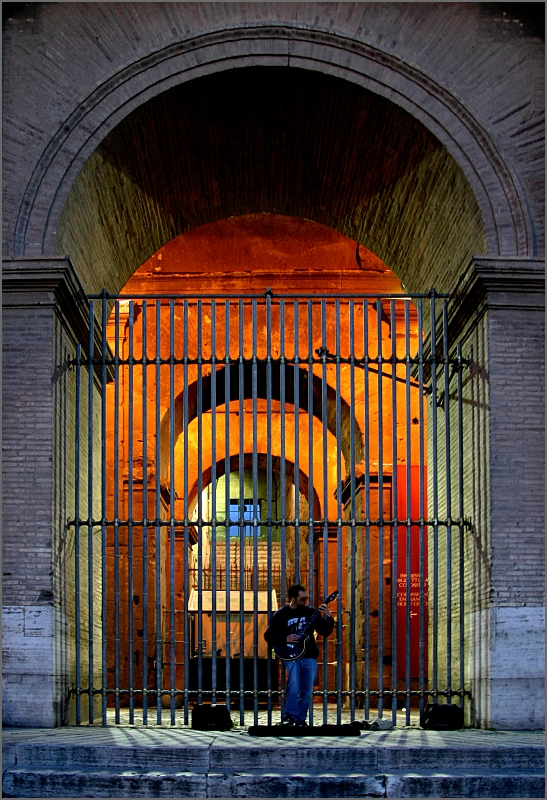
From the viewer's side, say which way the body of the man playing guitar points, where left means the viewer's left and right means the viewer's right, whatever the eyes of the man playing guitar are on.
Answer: facing the viewer

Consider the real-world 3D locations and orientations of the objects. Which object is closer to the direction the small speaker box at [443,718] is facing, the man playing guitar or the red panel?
the man playing guitar

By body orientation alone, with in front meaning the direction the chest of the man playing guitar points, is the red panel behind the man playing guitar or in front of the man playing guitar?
behind

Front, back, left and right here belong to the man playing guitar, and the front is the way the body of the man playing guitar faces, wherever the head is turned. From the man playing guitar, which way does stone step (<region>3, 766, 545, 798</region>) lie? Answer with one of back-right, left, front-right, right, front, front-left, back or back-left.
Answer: front

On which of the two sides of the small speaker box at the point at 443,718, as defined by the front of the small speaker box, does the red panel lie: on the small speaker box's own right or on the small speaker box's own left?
on the small speaker box's own right

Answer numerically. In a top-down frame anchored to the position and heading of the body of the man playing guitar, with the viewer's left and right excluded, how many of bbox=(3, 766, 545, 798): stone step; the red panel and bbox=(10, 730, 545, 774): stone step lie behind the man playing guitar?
1

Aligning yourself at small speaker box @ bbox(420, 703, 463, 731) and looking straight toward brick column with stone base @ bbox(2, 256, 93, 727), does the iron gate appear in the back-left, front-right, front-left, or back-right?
front-right

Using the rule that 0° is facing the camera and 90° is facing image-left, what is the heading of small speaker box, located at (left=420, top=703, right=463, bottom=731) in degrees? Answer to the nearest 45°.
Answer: approximately 45°

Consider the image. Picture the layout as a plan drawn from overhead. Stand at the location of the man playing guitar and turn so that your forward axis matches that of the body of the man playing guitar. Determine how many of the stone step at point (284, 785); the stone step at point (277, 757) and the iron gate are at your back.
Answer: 1

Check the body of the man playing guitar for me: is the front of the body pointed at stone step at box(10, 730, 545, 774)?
yes

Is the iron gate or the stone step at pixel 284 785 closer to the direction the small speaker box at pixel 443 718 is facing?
the stone step
